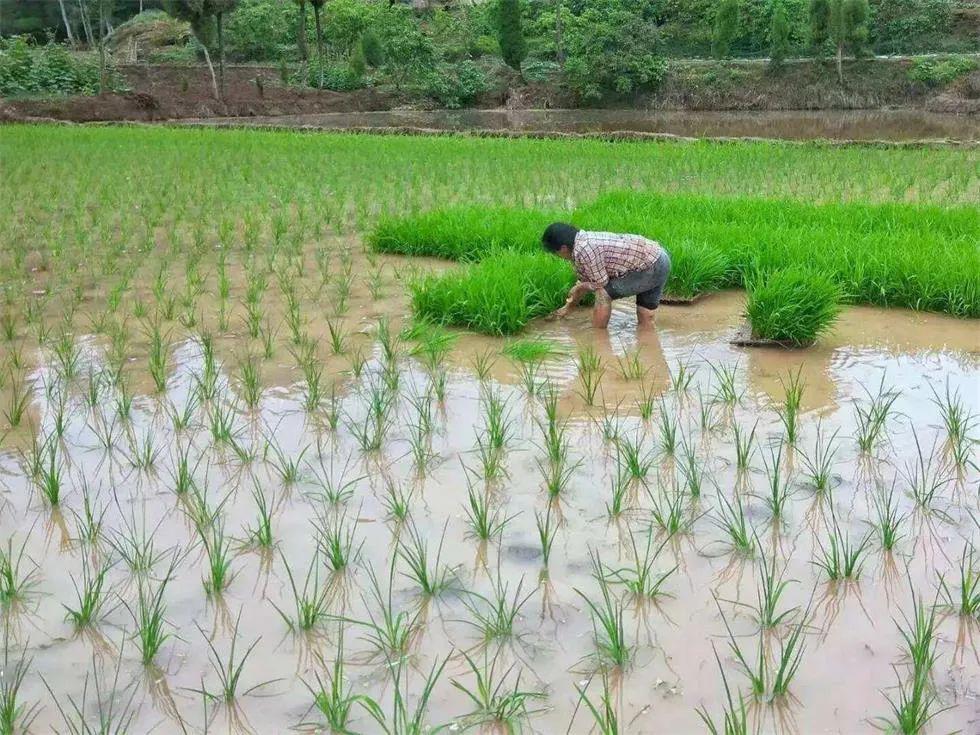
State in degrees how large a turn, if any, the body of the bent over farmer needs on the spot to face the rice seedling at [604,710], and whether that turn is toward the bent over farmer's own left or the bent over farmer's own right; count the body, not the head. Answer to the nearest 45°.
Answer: approximately 90° to the bent over farmer's own left

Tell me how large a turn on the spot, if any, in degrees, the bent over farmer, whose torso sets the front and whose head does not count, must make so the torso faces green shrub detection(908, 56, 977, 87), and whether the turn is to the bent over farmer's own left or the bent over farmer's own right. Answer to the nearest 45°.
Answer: approximately 90° to the bent over farmer's own right

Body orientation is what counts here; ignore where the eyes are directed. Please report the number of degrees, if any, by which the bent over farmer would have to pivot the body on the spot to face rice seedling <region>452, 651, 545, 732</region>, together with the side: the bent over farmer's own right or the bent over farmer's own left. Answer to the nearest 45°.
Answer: approximately 90° to the bent over farmer's own left

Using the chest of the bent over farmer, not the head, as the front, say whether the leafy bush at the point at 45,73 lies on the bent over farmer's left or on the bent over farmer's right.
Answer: on the bent over farmer's right

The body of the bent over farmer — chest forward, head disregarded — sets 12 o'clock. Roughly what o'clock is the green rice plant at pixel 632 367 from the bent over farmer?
The green rice plant is roughly at 9 o'clock from the bent over farmer.

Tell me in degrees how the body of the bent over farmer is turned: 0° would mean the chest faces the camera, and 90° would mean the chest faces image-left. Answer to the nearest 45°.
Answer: approximately 90°

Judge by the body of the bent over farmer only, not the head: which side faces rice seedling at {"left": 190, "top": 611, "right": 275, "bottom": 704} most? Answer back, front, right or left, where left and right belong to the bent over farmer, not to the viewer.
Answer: left

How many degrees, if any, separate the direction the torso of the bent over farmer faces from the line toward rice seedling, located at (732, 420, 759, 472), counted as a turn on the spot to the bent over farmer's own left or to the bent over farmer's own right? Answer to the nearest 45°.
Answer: approximately 90° to the bent over farmer's own left

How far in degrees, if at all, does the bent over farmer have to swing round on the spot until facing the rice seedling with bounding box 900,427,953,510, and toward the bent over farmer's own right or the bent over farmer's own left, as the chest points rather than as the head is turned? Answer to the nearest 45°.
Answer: approximately 135° to the bent over farmer's own left

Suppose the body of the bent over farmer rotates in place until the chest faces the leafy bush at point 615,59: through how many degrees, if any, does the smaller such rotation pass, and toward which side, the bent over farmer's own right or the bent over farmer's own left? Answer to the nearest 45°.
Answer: approximately 90° to the bent over farmer's own right

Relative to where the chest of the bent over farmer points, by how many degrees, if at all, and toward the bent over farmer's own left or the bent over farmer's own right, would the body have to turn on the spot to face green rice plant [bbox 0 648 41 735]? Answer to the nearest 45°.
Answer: approximately 90° to the bent over farmer's own left

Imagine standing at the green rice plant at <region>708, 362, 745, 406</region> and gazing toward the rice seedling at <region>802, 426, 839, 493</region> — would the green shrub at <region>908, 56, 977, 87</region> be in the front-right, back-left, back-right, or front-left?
back-left

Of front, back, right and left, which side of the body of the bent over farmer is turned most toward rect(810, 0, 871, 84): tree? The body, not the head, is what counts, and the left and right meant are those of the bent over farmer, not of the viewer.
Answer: right

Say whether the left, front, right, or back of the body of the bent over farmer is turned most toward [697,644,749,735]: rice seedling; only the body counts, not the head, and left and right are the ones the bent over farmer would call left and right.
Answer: left
